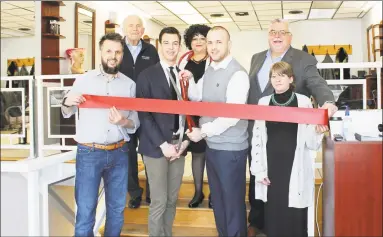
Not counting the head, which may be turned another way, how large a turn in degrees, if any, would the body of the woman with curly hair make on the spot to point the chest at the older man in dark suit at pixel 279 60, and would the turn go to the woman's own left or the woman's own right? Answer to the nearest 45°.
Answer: approximately 45° to the woman's own left

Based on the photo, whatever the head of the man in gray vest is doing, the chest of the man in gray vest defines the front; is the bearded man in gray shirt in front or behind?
in front

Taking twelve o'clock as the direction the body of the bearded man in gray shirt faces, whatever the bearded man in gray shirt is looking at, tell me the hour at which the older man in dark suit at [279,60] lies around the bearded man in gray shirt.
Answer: The older man in dark suit is roughly at 9 o'clock from the bearded man in gray shirt.

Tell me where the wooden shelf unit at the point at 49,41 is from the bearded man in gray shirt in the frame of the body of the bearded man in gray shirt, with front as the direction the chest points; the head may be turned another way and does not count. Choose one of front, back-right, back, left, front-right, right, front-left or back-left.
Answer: back

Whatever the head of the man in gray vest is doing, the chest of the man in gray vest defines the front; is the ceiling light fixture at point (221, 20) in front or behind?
behind
